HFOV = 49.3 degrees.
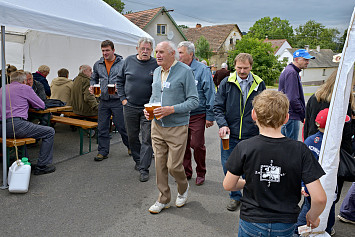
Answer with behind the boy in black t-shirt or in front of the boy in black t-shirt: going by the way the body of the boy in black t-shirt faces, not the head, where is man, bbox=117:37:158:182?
in front

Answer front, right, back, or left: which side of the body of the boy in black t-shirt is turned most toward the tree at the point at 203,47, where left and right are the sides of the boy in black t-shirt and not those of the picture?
front

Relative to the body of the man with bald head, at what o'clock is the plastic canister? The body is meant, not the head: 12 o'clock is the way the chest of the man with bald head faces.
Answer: The plastic canister is roughly at 2 o'clock from the man with bald head.

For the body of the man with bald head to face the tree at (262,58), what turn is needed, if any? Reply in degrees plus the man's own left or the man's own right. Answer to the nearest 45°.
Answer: approximately 135° to the man's own right

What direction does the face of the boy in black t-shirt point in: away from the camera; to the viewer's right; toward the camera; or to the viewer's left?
away from the camera

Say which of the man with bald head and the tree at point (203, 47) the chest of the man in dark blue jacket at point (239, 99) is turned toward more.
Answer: the man with bald head

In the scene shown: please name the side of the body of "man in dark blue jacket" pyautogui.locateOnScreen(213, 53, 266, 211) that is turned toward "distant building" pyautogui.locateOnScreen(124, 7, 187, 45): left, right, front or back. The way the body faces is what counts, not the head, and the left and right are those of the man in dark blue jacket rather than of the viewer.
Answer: back

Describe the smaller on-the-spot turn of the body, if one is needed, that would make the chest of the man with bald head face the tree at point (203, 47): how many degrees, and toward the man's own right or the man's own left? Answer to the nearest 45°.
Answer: approximately 135° to the man's own right

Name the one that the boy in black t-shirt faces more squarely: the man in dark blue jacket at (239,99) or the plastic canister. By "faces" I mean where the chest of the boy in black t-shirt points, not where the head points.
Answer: the man in dark blue jacket

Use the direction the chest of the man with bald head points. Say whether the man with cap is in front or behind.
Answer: behind

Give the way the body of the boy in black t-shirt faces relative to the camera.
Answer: away from the camera
